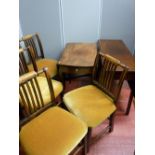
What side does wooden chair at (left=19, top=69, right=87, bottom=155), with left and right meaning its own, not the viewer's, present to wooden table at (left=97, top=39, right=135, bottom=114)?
left

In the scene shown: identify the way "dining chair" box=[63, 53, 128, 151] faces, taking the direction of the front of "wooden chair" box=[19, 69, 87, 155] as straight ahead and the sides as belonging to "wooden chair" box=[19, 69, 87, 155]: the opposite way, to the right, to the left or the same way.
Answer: to the right

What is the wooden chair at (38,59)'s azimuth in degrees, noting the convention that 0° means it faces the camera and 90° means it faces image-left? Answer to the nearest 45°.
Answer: approximately 315°

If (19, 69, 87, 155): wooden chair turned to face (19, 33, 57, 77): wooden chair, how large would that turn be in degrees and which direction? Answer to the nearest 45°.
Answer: approximately 135° to its left

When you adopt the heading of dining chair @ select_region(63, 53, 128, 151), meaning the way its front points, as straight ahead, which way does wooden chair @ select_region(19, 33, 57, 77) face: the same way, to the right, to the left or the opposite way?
to the left

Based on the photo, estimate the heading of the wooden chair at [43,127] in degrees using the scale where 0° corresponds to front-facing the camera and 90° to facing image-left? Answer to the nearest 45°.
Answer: approximately 315°
